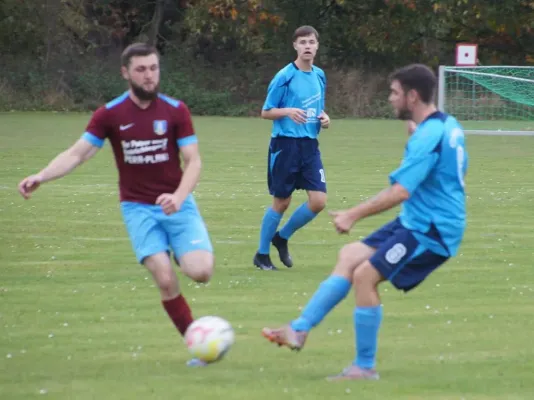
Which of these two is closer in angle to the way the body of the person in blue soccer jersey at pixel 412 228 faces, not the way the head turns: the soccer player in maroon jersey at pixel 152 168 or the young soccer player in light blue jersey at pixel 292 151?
the soccer player in maroon jersey

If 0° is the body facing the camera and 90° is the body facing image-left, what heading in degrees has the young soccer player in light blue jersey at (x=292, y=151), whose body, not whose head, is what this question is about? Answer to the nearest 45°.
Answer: approximately 315°

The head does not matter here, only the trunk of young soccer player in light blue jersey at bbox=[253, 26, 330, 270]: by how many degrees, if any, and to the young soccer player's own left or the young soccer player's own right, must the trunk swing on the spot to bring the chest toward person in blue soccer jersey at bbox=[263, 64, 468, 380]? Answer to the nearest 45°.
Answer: approximately 45° to the young soccer player's own right

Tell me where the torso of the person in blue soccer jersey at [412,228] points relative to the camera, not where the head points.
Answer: to the viewer's left

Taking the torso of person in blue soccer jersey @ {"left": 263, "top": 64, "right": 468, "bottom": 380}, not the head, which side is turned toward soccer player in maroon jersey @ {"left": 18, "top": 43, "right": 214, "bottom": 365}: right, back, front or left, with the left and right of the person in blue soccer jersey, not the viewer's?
front

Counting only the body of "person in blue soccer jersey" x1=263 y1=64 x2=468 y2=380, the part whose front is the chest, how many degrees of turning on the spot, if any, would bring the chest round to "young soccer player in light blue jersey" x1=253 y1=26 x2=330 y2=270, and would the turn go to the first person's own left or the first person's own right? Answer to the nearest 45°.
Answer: approximately 90° to the first person's own right

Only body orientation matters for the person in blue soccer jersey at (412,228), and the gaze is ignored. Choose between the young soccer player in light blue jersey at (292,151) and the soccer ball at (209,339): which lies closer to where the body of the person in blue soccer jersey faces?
the soccer ball

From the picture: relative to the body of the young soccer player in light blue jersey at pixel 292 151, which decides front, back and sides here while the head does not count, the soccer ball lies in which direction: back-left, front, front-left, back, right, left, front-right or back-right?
front-right

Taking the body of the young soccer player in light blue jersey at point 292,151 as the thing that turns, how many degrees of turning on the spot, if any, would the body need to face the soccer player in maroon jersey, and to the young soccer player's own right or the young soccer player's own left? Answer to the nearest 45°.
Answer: approximately 45° to the young soccer player's own right

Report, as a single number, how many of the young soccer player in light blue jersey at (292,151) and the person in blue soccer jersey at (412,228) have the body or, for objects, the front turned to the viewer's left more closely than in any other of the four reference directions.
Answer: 1

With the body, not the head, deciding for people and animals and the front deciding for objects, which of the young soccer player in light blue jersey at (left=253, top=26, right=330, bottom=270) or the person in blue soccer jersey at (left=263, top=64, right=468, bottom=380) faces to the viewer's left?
the person in blue soccer jersey

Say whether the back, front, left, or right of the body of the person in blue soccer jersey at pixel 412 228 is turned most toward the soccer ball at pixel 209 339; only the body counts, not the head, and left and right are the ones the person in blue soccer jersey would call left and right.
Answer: front
